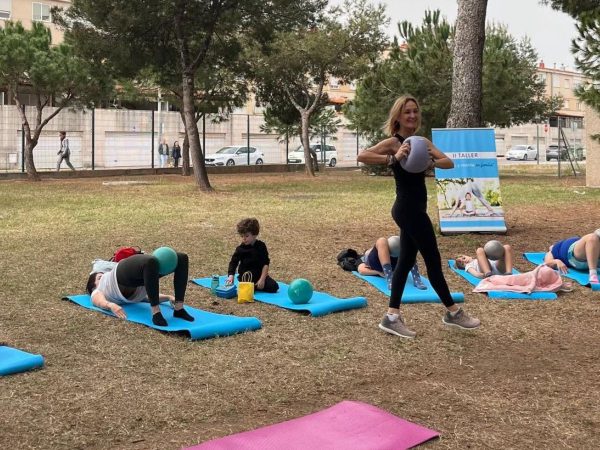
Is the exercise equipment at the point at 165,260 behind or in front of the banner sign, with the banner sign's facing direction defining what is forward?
in front

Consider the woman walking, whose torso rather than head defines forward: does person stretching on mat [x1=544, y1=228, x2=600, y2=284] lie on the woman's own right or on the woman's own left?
on the woman's own left

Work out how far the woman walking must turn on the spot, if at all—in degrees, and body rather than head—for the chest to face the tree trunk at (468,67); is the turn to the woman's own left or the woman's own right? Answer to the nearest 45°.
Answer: approximately 135° to the woman's own left

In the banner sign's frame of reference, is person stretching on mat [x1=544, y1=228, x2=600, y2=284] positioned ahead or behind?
ahead

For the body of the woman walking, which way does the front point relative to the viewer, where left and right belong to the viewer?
facing the viewer and to the right of the viewer

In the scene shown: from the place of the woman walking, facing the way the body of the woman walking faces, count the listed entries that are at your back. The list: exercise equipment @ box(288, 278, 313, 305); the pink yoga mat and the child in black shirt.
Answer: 2

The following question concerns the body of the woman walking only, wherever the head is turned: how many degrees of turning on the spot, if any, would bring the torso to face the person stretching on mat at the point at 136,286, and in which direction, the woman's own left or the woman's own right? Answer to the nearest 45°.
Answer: approximately 135° to the woman's own right

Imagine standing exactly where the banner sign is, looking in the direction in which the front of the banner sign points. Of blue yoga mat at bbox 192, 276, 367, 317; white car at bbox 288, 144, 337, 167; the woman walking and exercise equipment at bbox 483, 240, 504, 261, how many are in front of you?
3

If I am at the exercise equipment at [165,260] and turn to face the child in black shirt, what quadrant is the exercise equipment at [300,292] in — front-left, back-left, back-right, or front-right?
front-right

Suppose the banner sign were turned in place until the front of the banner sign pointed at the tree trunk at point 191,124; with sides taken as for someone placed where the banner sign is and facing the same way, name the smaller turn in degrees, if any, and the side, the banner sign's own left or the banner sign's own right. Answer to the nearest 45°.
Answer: approximately 135° to the banner sign's own right

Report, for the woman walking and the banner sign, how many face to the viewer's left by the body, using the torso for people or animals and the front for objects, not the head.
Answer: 0

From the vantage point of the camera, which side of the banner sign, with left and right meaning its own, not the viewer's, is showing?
front

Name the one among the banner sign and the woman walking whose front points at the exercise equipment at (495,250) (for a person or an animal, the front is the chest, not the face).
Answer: the banner sign

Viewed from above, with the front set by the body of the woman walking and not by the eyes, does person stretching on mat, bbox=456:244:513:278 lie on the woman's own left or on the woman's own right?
on the woman's own left

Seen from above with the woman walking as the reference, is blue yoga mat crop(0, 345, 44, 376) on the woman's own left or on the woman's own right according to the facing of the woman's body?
on the woman's own right
